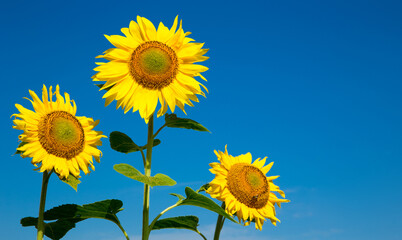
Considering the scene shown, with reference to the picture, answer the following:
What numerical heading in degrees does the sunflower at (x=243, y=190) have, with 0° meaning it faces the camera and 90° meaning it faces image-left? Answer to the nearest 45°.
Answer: approximately 315°

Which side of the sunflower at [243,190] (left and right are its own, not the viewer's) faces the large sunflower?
right

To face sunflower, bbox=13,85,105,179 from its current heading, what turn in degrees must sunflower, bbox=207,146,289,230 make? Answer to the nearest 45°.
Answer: approximately 90° to its right

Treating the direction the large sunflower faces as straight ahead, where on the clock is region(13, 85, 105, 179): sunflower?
The sunflower is roughly at 4 o'clock from the large sunflower.

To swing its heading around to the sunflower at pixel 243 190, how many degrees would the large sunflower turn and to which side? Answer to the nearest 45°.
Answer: approximately 135° to its left
